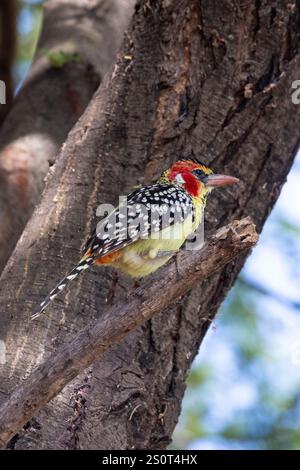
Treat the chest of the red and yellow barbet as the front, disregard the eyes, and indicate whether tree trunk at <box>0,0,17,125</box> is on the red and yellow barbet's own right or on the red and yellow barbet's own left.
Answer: on the red and yellow barbet's own left

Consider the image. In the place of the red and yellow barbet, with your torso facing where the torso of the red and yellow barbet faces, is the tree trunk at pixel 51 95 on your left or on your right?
on your left

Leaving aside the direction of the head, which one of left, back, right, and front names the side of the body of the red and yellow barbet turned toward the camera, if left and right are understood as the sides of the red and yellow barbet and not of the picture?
right
